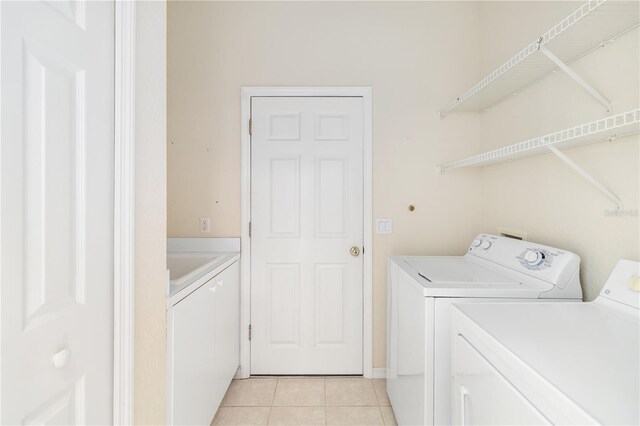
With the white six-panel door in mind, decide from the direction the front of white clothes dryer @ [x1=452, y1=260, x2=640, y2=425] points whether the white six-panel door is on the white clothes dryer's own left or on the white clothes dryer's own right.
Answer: on the white clothes dryer's own right

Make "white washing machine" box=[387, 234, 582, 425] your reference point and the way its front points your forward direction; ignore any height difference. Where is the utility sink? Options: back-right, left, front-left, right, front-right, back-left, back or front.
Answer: front-right

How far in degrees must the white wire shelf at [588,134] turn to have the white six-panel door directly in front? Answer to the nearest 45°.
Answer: approximately 45° to its right

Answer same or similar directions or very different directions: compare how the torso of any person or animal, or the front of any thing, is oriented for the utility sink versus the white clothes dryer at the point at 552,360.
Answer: very different directions

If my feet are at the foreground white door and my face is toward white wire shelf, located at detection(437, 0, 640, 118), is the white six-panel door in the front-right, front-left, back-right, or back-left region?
front-left

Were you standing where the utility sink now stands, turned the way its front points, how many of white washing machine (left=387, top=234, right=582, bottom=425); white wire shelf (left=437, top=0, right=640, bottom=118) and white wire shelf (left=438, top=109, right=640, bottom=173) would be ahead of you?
3

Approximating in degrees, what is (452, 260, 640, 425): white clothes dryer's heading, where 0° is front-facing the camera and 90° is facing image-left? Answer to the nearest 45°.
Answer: approximately 45°

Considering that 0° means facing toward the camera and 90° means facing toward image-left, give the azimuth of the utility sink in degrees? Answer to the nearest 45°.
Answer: approximately 315°

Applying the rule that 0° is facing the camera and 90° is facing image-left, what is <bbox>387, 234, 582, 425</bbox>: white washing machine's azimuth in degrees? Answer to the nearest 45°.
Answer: approximately 45°

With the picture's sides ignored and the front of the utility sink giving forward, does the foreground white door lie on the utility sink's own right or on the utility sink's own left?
on the utility sink's own right

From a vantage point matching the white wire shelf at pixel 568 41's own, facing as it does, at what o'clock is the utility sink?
The utility sink is roughly at 1 o'clock from the white wire shelf.

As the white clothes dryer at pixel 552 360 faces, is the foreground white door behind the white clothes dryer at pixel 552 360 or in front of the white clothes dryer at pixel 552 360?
in front
